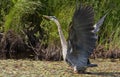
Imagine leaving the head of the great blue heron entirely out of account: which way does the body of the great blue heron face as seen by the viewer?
to the viewer's left
